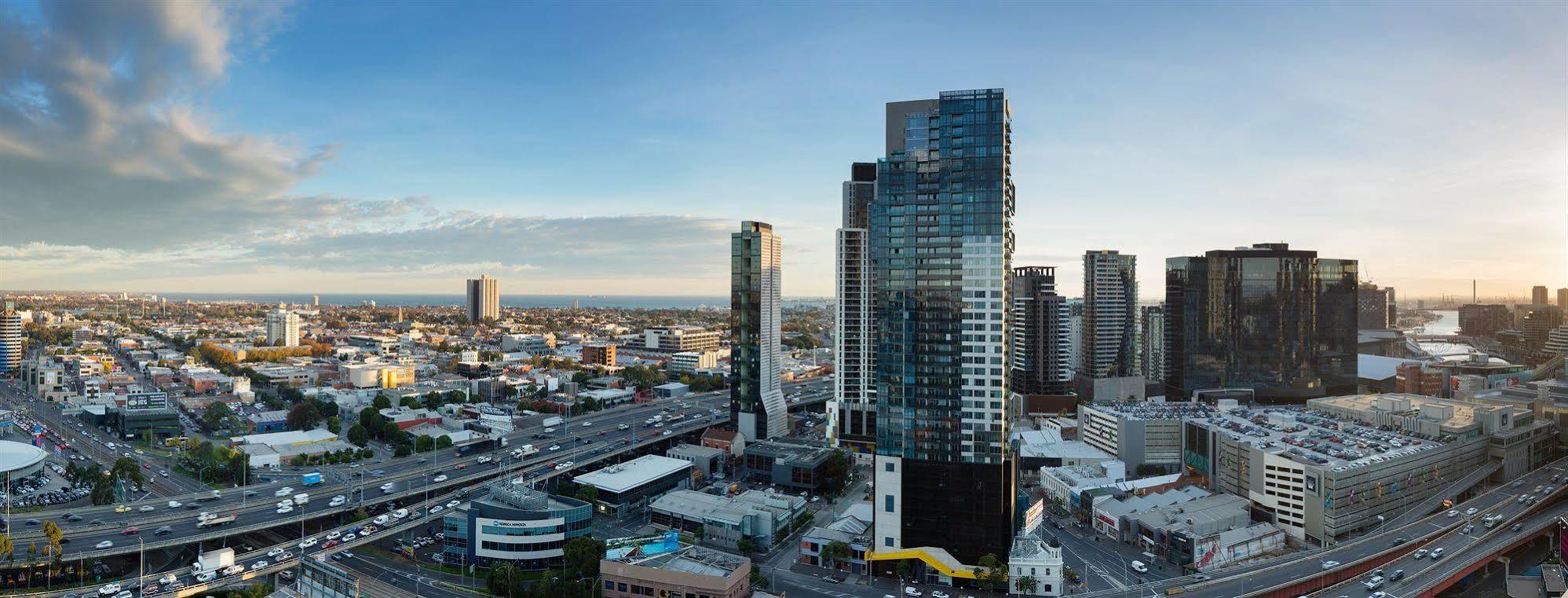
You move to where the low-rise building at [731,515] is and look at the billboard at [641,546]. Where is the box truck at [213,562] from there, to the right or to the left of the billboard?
right

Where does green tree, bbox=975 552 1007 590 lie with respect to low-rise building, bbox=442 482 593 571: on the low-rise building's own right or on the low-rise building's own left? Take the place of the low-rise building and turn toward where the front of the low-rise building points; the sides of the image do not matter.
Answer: on the low-rise building's own left

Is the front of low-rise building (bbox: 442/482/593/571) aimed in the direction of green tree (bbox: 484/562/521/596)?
yes

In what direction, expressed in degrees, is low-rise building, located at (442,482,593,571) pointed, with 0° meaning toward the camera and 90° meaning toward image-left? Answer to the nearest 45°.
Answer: approximately 0°

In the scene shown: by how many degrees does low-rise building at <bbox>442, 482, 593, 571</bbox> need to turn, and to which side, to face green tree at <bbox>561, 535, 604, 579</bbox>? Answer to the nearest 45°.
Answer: approximately 45° to its left

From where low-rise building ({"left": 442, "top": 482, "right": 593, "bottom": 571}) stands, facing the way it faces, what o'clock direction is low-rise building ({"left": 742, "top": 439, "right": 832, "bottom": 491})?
low-rise building ({"left": 742, "top": 439, "right": 832, "bottom": 491}) is roughly at 8 o'clock from low-rise building ({"left": 442, "top": 482, "right": 593, "bottom": 571}).

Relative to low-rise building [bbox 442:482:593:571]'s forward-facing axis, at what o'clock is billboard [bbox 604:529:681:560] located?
The billboard is roughly at 10 o'clock from the low-rise building.

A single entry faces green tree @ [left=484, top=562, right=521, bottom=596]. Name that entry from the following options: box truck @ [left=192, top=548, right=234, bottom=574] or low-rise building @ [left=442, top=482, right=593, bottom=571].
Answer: the low-rise building
